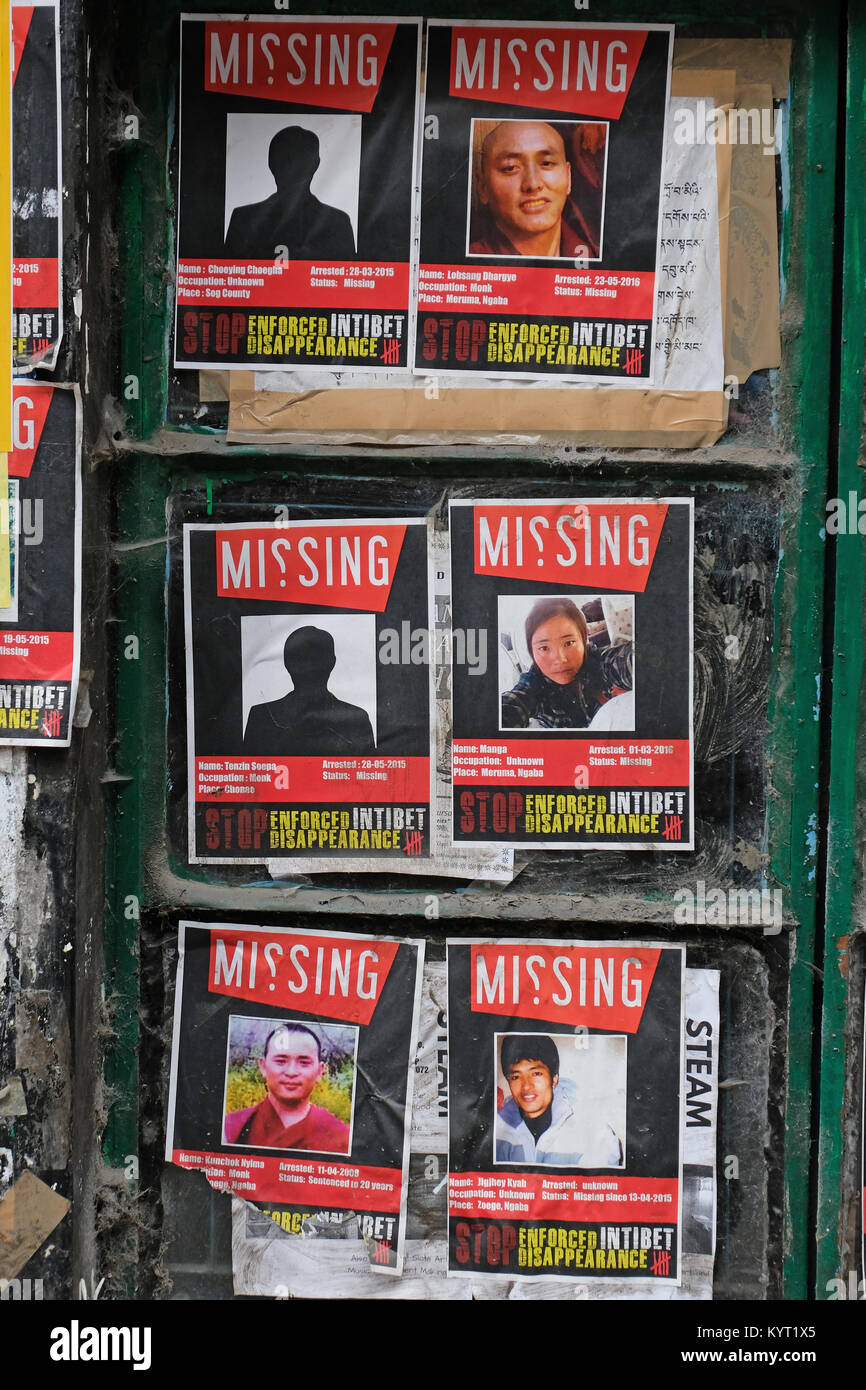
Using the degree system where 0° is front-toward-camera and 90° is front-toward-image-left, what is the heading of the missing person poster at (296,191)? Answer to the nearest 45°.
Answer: approximately 0°

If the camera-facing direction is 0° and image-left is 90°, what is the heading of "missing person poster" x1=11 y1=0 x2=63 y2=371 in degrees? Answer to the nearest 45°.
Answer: approximately 0°
